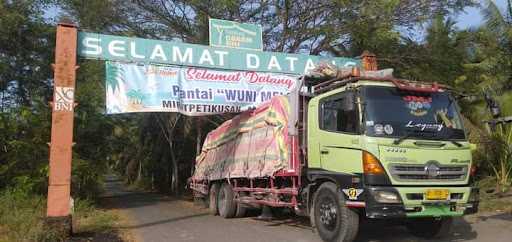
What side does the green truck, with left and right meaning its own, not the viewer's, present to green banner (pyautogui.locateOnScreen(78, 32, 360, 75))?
back

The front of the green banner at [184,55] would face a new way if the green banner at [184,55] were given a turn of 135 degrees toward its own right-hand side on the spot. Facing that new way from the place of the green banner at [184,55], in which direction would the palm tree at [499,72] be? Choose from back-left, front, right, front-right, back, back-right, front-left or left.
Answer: back

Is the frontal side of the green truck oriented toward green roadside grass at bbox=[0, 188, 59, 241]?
no

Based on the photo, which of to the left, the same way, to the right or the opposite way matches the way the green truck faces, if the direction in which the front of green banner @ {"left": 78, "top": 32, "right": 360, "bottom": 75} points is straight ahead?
the same way

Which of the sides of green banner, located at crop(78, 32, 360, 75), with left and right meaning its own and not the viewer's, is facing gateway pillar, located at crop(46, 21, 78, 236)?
right

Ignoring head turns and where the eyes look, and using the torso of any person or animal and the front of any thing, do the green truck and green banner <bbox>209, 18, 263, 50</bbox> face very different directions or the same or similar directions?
same or similar directions

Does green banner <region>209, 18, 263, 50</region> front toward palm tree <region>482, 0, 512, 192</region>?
no

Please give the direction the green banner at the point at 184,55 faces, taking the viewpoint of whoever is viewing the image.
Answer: facing the viewer and to the right of the viewer

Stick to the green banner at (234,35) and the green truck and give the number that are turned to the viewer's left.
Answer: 0

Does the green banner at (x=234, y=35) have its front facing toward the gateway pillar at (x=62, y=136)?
no

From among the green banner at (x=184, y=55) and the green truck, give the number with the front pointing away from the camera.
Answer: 0

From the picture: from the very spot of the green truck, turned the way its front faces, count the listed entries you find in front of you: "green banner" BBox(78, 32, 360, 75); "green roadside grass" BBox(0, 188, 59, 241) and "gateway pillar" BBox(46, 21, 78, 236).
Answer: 0
